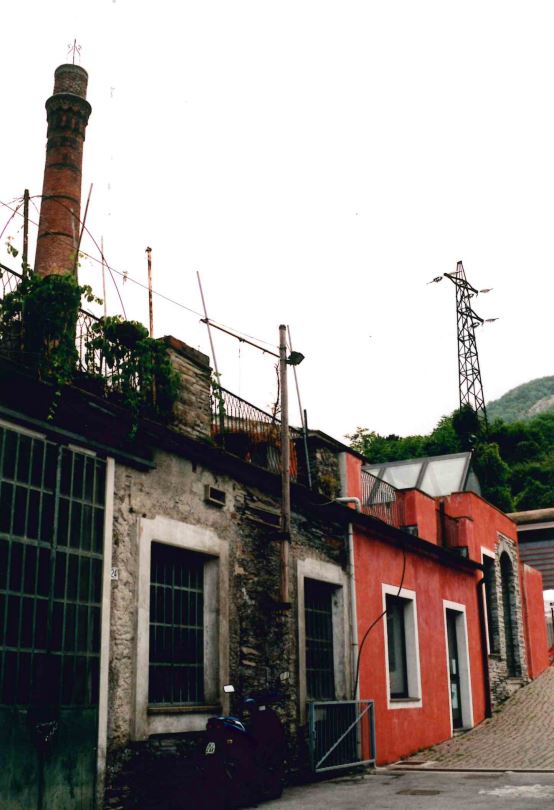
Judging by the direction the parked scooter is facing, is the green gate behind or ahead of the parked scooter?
behind
